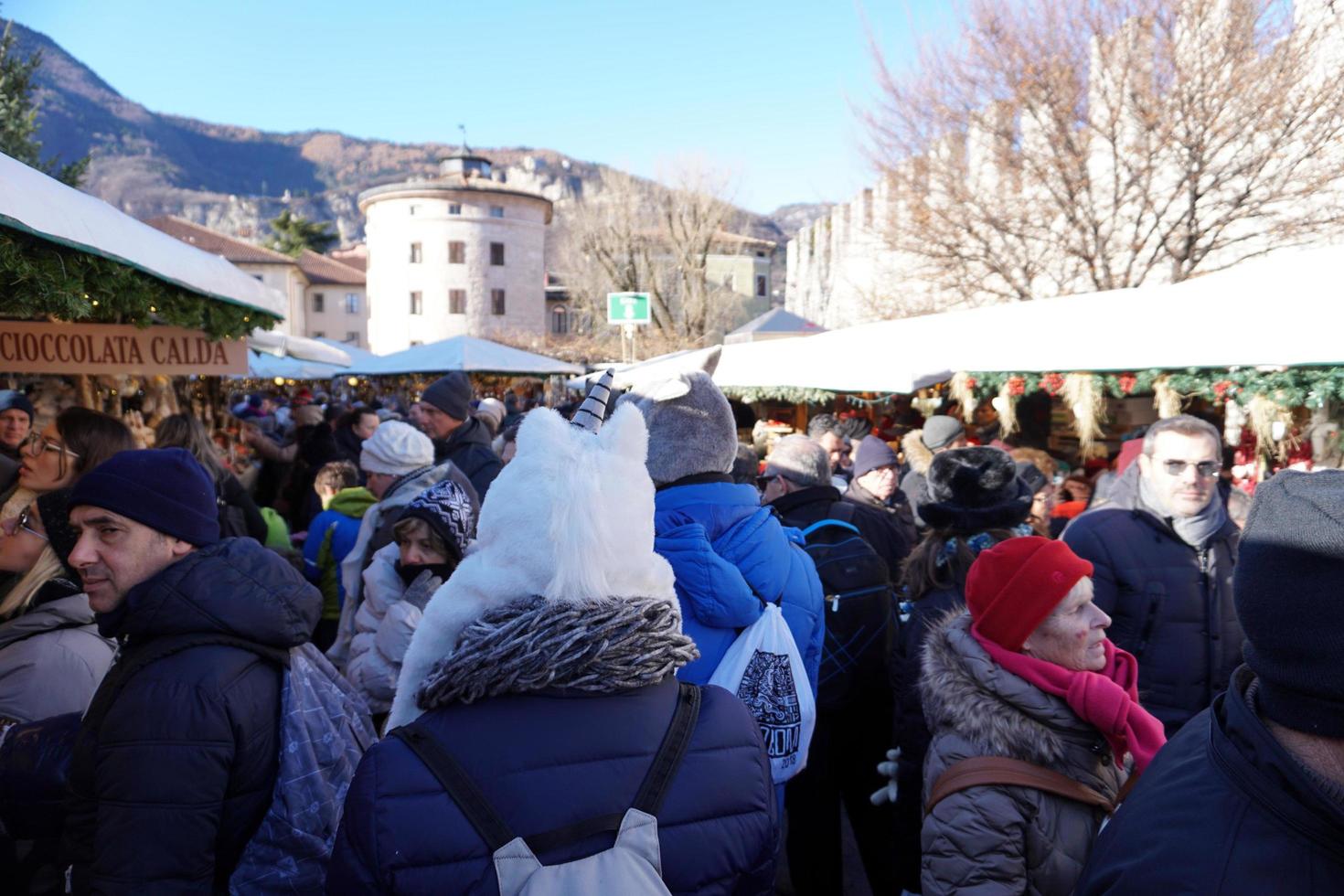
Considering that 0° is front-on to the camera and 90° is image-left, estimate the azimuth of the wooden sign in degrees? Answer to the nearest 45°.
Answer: approximately 315°

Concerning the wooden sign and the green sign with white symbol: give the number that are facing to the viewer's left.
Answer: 0

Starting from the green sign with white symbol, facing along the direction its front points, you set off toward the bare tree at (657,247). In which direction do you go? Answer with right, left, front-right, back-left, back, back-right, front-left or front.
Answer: back

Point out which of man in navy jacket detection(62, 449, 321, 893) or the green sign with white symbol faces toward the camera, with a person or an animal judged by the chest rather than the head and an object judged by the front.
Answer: the green sign with white symbol

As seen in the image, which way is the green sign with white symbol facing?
toward the camera

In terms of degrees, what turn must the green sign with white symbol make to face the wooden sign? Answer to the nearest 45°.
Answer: approximately 45° to its right

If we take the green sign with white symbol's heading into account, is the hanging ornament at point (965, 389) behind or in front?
in front

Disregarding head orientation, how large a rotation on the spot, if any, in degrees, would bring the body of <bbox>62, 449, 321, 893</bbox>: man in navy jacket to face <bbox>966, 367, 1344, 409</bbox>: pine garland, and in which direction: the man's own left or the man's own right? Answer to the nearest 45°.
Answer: approximately 180°

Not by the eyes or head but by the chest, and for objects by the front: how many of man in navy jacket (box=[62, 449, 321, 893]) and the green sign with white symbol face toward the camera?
1

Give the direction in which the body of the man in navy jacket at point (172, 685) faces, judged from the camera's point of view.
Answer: to the viewer's left

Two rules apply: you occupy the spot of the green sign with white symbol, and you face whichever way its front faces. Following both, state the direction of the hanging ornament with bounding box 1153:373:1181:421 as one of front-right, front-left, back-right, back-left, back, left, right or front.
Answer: front-left

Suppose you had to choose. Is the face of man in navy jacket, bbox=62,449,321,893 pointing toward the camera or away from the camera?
toward the camera

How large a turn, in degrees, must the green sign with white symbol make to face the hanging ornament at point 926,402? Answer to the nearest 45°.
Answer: approximately 45° to its left

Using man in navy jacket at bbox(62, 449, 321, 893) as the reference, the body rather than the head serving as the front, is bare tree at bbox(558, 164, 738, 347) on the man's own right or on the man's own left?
on the man's own right

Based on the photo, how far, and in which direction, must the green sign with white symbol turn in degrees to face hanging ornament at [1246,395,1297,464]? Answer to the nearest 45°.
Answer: approximately 45° to its left
